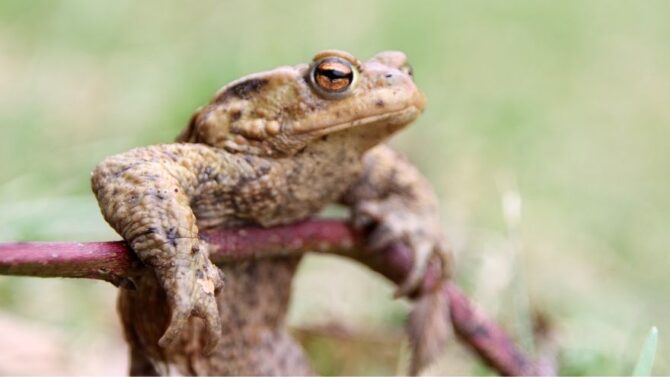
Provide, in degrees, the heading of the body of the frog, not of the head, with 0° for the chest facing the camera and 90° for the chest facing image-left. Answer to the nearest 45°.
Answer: approximately 315°
